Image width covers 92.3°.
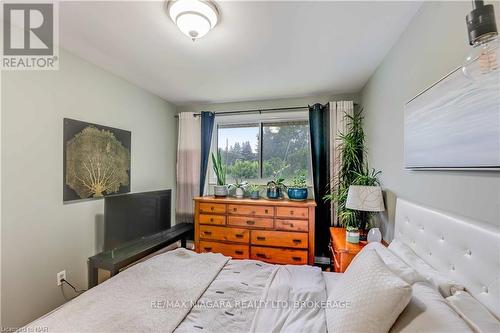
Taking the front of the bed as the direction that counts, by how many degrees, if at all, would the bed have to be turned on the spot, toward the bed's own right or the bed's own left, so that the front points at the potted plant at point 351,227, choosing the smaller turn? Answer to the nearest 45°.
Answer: approximately 135° to the bed's own right

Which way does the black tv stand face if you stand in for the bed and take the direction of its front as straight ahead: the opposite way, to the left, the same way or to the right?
the opposite way

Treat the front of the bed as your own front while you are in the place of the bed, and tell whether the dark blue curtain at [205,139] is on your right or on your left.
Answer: on your right

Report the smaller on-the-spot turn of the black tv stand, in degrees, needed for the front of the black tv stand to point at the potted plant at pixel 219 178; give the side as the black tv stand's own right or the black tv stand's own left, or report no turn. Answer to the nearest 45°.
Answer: approximately 90° to the black tv stand's own left

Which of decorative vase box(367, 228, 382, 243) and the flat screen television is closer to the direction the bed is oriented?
the flat screen television

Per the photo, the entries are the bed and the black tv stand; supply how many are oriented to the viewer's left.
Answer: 1

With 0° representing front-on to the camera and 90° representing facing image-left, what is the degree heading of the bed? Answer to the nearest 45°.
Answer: approximately 90°

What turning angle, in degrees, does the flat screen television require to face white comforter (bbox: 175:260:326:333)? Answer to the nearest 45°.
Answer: approximately 45° to its right

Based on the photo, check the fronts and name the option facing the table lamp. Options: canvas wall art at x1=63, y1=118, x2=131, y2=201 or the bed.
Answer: the canvas wall art

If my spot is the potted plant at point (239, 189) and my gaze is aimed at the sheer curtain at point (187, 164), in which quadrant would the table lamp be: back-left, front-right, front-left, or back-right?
back-left

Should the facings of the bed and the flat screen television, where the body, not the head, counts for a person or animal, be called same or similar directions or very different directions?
very different directions

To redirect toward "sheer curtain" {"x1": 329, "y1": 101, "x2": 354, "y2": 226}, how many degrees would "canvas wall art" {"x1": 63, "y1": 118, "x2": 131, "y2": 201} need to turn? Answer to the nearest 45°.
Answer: approximately 45° to its left

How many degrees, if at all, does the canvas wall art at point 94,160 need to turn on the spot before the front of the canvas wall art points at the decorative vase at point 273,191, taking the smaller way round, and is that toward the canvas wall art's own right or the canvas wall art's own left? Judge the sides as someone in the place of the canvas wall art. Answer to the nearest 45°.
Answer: approximately 45° to the canvas wall art's own left
